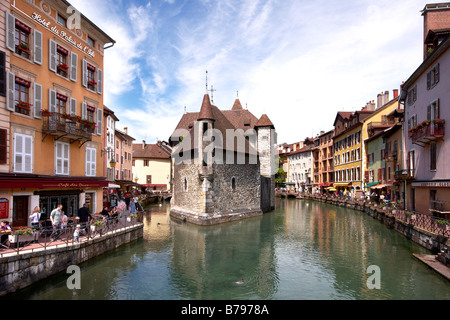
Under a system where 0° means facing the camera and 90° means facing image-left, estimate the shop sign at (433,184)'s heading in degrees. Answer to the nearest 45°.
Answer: approximately 45°

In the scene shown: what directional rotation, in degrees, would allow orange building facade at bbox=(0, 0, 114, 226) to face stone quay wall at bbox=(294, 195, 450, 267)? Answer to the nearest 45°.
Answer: approximately 45° to its left

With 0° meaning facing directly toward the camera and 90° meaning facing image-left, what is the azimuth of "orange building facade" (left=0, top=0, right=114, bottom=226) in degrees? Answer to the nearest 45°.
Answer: approximately 315°

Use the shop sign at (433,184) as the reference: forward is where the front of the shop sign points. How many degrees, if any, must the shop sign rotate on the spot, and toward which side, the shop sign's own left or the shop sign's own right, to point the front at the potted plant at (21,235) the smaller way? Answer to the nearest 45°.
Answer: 0° — it already faces it

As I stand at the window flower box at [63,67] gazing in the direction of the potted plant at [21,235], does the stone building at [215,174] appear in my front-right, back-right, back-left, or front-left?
back-left

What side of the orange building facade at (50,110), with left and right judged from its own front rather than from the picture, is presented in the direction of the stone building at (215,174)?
left

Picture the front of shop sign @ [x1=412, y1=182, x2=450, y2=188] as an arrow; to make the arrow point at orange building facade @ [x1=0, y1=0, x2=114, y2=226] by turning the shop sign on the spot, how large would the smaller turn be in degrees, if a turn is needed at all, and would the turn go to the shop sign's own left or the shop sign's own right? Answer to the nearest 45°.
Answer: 0° — it already faces it

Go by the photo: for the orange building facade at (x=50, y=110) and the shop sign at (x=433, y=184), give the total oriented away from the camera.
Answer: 0

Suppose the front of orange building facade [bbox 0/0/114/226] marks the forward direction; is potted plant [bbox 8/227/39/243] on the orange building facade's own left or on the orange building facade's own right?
on the orange building facade's own right

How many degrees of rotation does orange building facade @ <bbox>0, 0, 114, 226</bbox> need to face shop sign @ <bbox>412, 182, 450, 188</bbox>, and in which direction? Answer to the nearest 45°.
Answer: approximately 45° to its left

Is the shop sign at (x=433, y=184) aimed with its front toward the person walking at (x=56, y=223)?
yes

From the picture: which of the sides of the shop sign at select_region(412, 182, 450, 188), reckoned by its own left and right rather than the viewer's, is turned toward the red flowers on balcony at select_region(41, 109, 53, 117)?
front

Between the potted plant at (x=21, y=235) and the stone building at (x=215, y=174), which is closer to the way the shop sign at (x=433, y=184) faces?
the potted plant

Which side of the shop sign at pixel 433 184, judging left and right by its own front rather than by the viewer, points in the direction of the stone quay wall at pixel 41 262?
front

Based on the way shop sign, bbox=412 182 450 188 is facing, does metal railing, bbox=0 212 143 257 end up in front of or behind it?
in front
